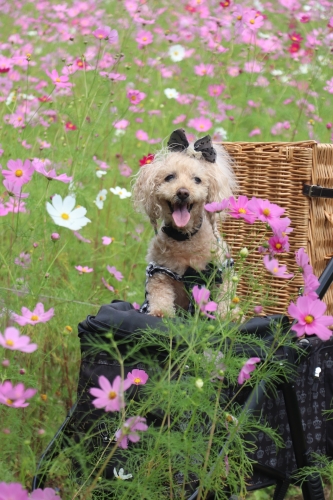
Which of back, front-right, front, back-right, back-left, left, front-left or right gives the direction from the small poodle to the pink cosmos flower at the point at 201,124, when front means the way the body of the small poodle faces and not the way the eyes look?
back

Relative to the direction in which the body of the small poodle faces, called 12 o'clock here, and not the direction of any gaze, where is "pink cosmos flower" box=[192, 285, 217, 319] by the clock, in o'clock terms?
The pink cosmos flower is roughly at 12 o'clock from the small poodle.

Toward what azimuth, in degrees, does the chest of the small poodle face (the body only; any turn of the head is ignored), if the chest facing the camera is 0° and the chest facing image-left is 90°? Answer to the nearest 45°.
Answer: approximately 0°

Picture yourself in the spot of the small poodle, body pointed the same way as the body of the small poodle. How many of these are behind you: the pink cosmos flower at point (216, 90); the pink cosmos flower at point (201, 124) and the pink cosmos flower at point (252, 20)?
3

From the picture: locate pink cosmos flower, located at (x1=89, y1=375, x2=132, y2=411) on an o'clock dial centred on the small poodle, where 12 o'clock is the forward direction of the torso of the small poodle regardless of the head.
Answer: The pink cosmos flower is roughly at 12 o'clock from the small poodle.

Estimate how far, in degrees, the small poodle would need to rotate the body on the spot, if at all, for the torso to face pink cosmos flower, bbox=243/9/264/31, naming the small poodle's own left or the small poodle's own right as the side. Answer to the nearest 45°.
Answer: approximately 180°

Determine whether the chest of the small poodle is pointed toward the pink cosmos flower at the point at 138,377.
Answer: yes

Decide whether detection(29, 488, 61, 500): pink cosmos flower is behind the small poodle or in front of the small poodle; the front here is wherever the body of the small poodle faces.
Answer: in front

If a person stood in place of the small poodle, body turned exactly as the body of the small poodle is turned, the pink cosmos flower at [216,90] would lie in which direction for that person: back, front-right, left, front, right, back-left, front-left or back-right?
back
